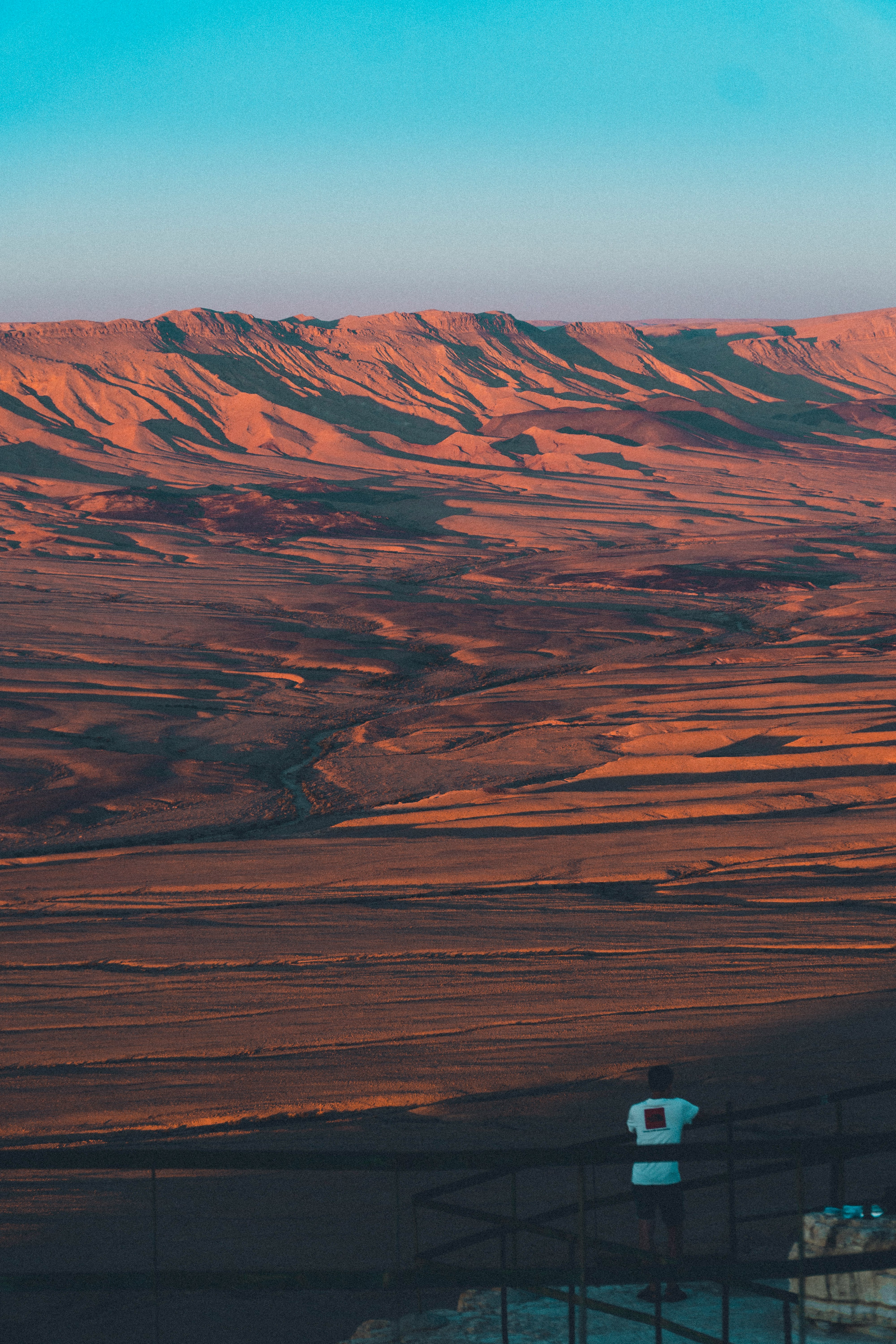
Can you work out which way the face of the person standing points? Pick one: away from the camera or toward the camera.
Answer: away from the camera

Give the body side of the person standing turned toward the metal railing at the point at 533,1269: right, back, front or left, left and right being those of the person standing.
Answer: back

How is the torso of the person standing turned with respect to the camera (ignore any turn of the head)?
away from the camera
